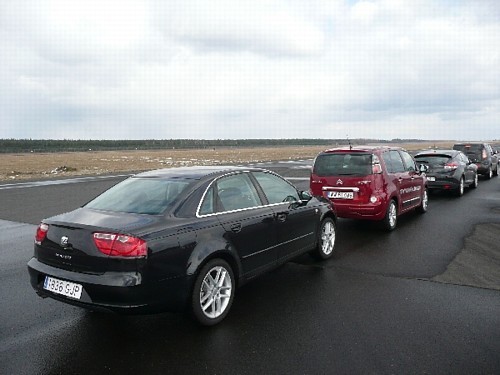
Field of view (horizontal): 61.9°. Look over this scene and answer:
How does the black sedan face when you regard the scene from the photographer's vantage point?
facing away from the viewer and to the right of the viewer

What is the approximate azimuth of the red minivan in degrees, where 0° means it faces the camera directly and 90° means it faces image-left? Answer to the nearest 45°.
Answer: approximately 225°

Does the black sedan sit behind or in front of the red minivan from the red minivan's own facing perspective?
behind

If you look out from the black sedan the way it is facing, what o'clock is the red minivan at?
The red minivan is roughly at 12 o'clock from the black sedan.
